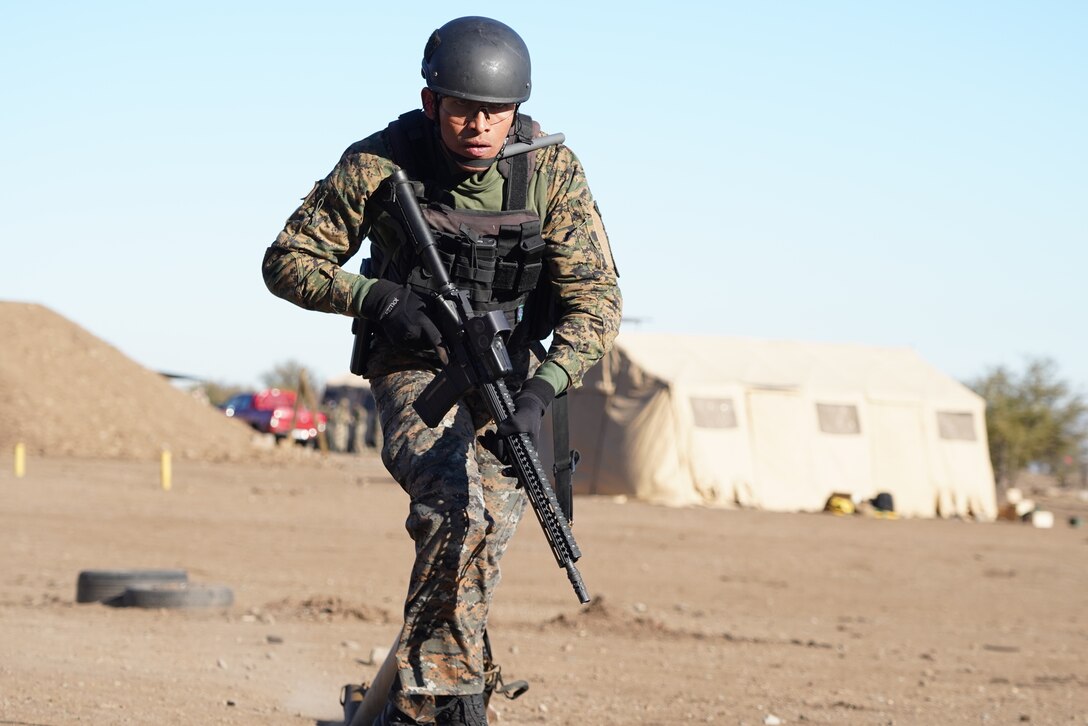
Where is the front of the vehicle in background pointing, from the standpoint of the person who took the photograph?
facing the viewer and to the right of the viewer

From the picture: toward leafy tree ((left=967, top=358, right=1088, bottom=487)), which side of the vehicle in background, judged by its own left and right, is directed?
front

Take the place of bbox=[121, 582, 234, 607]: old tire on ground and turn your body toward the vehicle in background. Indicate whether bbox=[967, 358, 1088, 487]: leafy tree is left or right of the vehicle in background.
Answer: right
